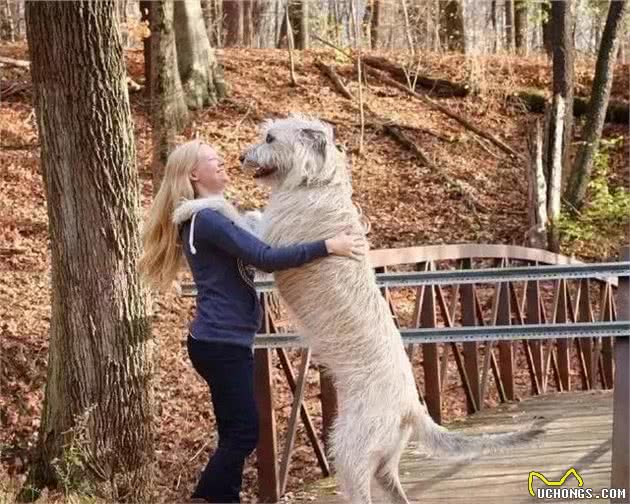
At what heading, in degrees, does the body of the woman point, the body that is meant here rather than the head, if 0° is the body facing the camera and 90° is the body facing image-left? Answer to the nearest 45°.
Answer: approximately 270°

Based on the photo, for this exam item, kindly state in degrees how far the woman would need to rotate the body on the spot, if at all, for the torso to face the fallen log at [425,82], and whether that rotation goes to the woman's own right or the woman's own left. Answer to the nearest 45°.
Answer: approximately 90° to the woman's own left

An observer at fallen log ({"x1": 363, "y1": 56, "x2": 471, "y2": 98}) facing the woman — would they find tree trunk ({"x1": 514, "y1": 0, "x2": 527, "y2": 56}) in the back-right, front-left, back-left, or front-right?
back-left

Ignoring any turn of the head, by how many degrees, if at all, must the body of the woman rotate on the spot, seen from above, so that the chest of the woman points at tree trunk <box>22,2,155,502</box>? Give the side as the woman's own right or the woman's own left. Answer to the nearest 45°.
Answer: approximately 135° to the woman's own left

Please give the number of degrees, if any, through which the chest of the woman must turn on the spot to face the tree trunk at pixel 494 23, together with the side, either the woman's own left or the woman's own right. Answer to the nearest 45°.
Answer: approximately 90° to the woman's own left

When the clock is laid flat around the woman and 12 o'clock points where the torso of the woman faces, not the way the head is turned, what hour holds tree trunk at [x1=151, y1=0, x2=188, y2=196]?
The tree trunk is roughly at 9 o'clock from the woman.

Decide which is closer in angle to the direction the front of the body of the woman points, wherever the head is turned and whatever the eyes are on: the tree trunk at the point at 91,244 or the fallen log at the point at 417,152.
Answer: the fallen log

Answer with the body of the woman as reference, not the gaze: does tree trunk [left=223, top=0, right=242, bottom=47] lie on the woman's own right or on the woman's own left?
on the woman's own left

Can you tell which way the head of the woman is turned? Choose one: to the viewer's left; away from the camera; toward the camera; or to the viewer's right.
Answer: to the viewer's right

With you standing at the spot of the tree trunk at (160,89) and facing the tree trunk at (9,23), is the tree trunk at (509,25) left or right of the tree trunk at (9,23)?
right

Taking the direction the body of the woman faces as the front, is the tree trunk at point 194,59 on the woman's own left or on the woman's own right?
on the woman's own left

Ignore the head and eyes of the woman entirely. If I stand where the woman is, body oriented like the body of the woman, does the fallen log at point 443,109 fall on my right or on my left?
on my left

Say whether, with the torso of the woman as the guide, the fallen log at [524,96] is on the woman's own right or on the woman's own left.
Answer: on the woman's own left
